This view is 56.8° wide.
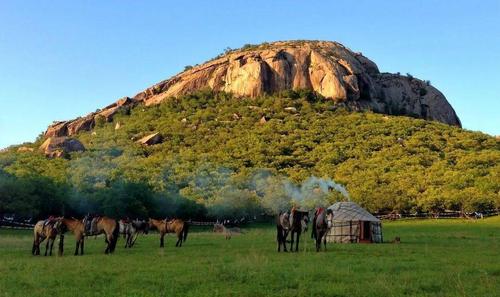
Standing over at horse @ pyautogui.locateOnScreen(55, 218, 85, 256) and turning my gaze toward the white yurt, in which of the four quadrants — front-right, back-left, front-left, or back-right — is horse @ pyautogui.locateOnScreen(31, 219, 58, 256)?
back-left

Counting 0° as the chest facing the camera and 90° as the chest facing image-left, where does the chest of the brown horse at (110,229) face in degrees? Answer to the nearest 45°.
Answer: approximately 90°

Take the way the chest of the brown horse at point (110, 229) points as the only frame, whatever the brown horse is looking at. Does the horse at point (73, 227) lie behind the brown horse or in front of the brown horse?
in front

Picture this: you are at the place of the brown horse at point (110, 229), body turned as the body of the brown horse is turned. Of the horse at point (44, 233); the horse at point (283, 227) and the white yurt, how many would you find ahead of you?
1

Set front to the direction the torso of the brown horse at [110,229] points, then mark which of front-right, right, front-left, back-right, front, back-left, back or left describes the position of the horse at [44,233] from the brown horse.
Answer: front

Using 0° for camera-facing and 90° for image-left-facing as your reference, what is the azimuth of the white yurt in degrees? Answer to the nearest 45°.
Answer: approximately 315°

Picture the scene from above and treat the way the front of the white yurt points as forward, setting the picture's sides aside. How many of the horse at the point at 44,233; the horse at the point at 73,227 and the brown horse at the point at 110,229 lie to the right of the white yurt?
3

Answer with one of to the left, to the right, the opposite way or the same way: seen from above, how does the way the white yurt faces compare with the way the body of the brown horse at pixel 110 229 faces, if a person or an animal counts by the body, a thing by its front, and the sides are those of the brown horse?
to the left

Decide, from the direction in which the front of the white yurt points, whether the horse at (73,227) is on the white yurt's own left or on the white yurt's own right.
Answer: on the white yurt's own right

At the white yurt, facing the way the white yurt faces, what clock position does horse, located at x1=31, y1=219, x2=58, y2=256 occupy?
The horse is roughly at 3 o'clock from the white yurt.

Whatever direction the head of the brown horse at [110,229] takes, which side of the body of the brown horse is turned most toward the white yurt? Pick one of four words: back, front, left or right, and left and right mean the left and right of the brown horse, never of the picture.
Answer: back

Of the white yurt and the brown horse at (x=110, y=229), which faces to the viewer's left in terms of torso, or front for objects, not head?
the brown horse

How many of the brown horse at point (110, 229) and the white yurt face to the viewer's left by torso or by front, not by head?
1
